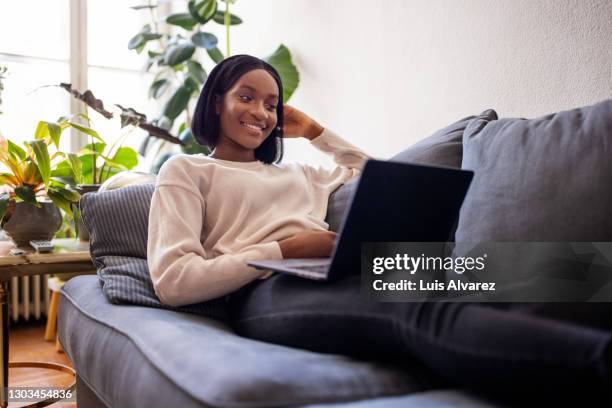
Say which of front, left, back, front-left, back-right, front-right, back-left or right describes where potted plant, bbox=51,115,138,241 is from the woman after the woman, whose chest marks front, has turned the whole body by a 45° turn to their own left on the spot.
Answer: back-left

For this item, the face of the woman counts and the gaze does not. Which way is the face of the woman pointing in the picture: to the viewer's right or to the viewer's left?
to the viewer's right

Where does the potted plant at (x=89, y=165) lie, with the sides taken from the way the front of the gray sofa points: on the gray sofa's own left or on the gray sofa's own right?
on the gray sofa's own right

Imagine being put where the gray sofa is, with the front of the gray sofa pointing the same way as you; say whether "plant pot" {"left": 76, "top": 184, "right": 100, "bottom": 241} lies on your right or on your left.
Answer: on your right

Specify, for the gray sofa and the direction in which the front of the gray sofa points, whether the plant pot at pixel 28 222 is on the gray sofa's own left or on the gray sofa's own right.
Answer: on the gray sofa's own right

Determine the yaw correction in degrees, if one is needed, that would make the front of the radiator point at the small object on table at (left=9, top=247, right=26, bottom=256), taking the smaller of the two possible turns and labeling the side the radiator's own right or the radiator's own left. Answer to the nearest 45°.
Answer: approximately 45° to the radiator's own right

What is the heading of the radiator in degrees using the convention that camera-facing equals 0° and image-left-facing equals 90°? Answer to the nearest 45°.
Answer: approximately 315°

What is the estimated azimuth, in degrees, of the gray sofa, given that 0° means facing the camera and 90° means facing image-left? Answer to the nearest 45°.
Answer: approximately 45°

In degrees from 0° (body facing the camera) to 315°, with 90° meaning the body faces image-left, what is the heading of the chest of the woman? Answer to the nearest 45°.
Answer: approximately 315°
